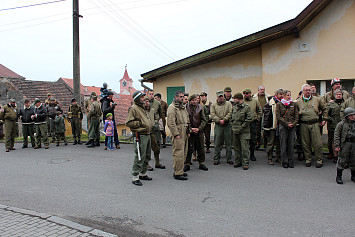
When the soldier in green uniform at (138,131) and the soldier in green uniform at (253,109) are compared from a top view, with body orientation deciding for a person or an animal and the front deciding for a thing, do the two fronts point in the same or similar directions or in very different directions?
very different directions

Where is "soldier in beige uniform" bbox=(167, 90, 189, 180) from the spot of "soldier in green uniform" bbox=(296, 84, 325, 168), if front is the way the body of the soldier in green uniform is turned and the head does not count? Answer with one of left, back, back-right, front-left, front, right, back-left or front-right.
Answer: front-right

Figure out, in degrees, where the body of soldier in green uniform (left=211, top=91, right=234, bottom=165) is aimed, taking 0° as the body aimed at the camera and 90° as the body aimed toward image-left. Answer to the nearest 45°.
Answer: approximately 0°

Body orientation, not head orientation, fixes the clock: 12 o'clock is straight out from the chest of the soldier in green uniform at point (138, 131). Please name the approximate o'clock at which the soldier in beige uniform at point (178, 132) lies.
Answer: The soldier in beige uniform is roughly at 12 o'clock from the soldier in green uniform.

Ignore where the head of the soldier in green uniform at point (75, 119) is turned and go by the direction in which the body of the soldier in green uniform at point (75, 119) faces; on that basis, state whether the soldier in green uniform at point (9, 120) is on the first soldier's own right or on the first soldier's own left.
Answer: on the first soldier's own right

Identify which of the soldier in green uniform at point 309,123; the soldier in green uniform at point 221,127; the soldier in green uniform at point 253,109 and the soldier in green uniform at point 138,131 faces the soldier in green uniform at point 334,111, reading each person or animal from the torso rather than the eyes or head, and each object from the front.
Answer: the soldier in green uniform at point 138,131

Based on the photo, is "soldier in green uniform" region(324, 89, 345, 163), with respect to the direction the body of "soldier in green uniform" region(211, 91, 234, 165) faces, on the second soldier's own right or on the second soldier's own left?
on the second soldier's own left

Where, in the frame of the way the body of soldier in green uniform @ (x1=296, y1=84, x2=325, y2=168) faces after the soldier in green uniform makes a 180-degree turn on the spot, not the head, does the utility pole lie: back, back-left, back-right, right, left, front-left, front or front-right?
left

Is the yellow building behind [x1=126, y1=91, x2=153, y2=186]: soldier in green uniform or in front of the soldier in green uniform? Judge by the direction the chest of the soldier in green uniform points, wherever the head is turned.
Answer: in front
